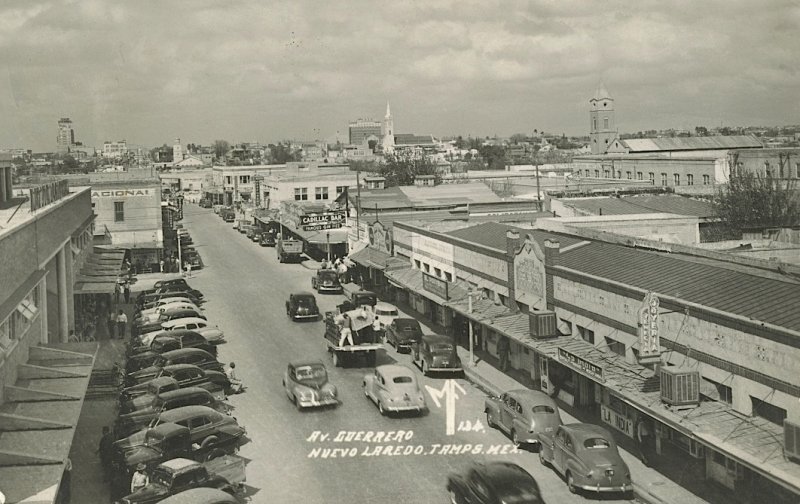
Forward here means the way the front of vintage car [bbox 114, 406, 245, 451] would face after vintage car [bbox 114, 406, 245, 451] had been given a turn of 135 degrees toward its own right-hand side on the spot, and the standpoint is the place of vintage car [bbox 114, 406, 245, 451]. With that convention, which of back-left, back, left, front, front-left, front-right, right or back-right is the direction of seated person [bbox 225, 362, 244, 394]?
front

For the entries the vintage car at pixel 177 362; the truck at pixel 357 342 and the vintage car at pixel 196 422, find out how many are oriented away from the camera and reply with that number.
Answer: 1

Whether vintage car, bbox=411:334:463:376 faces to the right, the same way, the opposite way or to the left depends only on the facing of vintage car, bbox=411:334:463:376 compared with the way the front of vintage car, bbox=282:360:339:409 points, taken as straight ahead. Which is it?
the opposite way

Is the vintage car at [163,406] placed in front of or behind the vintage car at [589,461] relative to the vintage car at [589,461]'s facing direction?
in front

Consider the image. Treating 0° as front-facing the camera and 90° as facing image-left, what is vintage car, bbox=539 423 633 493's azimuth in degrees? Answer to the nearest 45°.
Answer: approximately 135°

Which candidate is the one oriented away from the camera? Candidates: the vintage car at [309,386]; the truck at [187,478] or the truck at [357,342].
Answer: the truck at [357,342]

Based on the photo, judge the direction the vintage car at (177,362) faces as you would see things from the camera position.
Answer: facing the viewer and to the left of the viewer

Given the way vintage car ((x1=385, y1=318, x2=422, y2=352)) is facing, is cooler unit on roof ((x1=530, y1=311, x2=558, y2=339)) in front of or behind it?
behind

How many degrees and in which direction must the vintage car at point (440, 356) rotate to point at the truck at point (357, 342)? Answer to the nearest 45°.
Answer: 0° — it already faces it

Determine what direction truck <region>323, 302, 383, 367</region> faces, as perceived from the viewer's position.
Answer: facing away from the viewer

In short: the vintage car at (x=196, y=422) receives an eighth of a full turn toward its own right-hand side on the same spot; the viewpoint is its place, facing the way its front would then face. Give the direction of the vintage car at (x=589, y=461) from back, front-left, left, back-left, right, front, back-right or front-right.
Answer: back-left

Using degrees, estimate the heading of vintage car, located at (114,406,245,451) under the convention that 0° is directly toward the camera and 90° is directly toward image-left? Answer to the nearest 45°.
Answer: approximately 45°

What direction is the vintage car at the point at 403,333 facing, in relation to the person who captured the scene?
facing away from the viewer and to the left of the viewer
